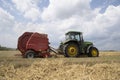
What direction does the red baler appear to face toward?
to the viewer's right

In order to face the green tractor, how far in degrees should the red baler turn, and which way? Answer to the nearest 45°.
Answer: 0° — it already faces it
